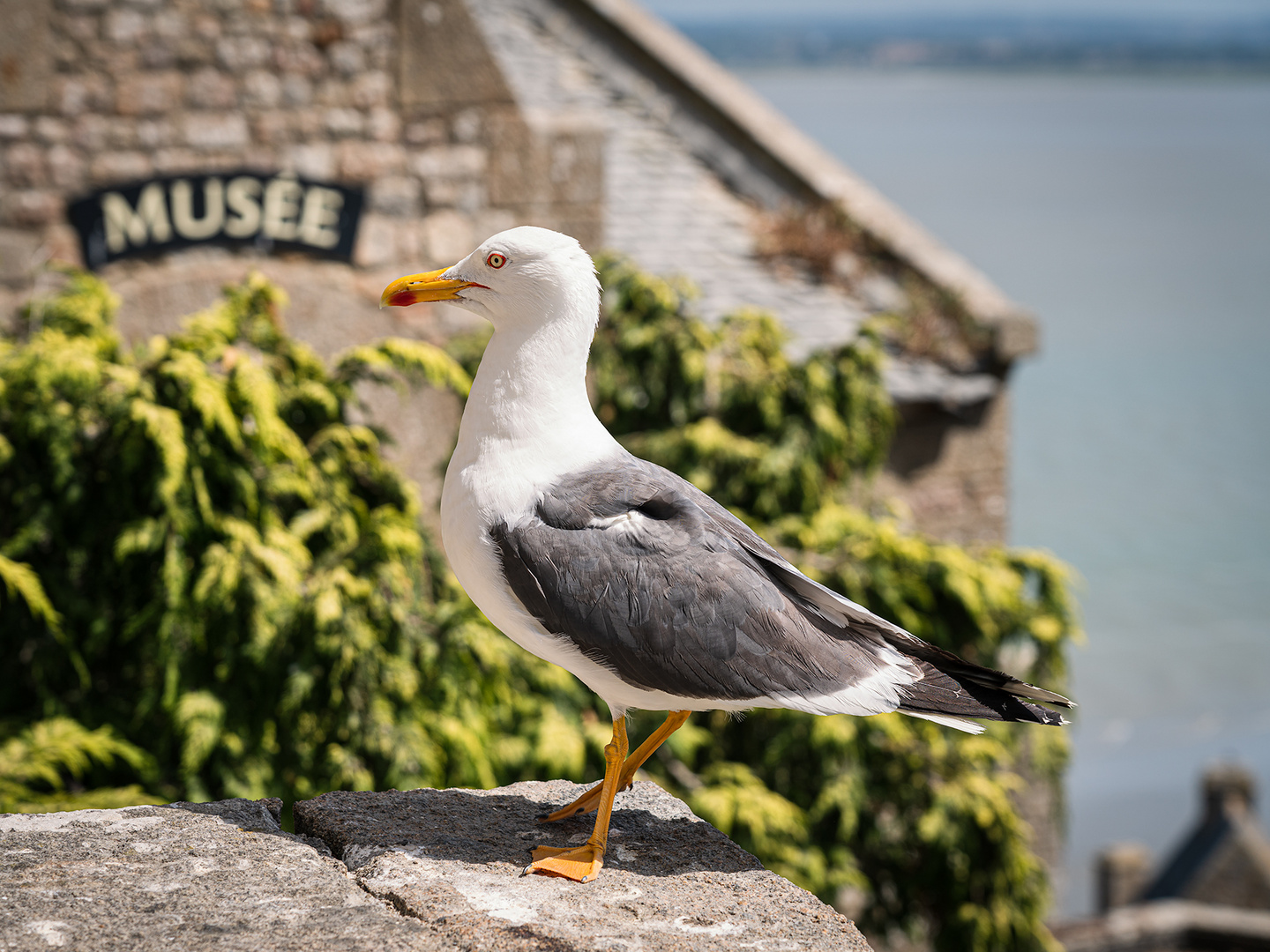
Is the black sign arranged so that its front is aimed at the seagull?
yes

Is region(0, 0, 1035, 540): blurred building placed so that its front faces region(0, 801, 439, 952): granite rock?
yes

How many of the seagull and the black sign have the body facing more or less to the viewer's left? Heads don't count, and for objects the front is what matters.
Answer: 1

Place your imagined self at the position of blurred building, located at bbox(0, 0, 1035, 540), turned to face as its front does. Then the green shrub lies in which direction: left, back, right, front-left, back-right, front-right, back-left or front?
front

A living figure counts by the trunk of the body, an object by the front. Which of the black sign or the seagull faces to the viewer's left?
the seagull

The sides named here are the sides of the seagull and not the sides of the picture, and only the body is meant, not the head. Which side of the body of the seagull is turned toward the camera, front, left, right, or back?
left

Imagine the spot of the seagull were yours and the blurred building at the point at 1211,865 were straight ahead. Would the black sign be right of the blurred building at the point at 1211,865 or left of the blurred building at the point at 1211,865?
left

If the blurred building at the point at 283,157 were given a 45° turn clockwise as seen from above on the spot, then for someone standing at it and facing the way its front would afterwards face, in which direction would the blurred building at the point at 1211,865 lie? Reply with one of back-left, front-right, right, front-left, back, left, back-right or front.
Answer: back

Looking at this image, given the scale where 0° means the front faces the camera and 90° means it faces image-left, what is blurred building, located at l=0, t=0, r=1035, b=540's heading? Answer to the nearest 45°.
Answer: approximately 0°

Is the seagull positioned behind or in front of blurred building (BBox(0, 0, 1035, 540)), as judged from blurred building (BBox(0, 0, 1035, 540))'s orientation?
in front

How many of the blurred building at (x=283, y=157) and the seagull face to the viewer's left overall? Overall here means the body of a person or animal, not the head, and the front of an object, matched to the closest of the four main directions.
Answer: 1

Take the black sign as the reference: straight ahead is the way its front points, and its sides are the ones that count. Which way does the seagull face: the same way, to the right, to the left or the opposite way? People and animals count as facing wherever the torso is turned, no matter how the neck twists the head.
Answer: to the right

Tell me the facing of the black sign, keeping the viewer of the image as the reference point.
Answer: facing the viewer
